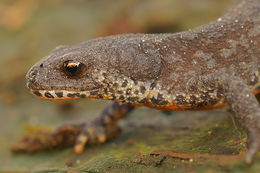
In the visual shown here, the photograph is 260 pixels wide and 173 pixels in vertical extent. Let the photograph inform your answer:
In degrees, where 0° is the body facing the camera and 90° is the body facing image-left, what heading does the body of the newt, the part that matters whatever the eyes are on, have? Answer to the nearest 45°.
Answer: approximately 90°
